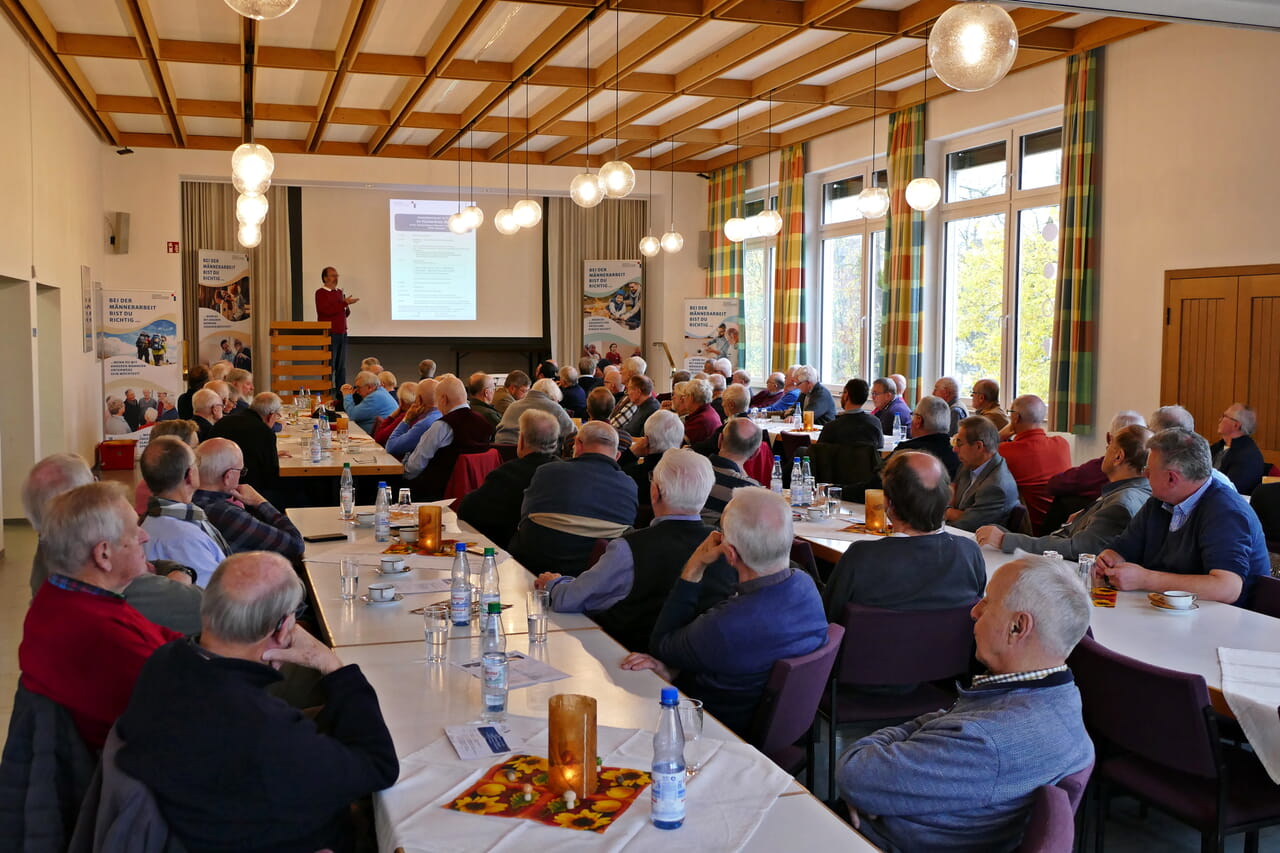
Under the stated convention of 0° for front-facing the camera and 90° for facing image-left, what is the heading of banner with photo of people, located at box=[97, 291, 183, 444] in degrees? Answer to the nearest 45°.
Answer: approximately 0°

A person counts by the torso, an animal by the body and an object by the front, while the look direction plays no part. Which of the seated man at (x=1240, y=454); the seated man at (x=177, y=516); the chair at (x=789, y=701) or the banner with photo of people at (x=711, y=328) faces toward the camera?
the banner with photo of people

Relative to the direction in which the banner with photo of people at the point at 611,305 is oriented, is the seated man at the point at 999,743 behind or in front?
in front

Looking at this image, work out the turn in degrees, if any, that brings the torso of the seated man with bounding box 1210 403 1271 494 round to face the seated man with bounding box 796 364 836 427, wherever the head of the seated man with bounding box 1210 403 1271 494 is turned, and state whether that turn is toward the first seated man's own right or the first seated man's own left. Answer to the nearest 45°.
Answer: approximately 45° to the first seated man's own right

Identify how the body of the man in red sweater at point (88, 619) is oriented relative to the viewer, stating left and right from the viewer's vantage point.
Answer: facing away from the viewer and to the right of the viewer

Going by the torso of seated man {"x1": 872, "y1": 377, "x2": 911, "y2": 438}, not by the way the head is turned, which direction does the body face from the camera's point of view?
to the viewer's left

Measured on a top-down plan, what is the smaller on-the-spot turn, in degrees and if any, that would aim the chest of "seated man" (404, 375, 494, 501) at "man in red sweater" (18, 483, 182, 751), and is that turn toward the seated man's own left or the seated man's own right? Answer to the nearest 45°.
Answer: approximately 135° to the seated man's own left

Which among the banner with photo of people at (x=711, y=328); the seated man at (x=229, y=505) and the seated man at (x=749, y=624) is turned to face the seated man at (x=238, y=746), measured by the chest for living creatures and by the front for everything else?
the banner with photo of people

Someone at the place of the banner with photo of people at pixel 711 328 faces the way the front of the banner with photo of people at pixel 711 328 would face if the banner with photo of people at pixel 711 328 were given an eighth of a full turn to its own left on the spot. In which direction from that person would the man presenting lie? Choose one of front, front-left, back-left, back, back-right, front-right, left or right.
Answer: back-right

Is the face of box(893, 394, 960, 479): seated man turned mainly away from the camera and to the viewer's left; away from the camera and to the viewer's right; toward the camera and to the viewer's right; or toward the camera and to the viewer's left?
away from the camera and to the viewer's left

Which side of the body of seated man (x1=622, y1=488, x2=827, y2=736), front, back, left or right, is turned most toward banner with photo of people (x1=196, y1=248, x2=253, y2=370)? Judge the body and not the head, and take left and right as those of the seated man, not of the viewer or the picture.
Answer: front

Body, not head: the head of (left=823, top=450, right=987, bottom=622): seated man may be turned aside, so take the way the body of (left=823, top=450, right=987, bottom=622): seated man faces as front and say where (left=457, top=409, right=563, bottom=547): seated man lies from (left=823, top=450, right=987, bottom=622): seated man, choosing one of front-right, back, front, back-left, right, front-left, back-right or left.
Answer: front-left

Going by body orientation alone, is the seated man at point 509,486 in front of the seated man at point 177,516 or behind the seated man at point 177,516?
in front

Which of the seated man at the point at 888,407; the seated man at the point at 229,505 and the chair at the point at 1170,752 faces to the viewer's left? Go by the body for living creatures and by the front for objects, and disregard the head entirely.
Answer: the seated man at the point at 888,407

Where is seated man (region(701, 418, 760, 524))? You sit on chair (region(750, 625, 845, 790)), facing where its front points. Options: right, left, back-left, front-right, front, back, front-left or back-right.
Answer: front-right

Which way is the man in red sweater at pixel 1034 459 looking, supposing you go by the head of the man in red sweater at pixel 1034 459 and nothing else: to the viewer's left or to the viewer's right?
to the viewer's left

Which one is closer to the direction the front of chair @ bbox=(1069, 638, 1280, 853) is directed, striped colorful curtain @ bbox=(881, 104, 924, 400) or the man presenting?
the striped colorful curtain
